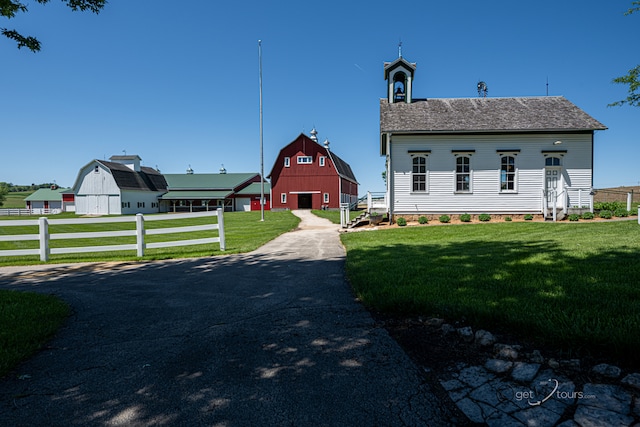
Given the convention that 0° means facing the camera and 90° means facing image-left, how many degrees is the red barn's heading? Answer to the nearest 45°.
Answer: approximately 0°

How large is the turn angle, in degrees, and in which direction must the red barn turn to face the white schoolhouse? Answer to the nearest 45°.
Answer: approximately 45° to its left

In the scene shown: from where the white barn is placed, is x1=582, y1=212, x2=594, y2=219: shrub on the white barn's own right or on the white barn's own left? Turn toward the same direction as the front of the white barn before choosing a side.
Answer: on the white barn's own left

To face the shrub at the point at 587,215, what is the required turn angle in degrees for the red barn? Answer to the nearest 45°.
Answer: approximately 45° to its left
